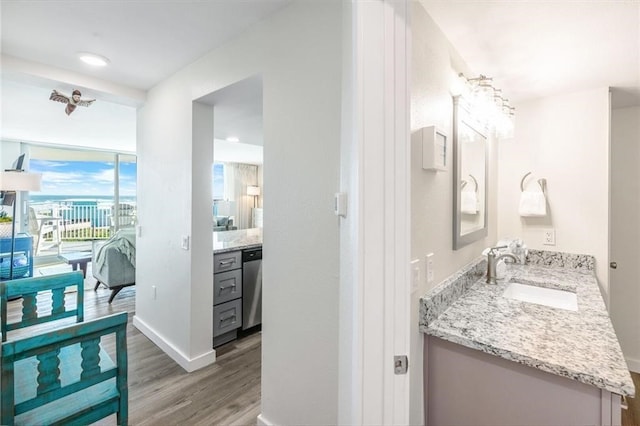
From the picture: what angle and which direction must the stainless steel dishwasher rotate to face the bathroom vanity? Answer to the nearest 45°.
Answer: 0° — it already faces it

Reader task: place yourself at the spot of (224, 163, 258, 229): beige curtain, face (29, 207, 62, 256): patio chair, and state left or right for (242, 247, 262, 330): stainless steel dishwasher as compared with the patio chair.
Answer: left

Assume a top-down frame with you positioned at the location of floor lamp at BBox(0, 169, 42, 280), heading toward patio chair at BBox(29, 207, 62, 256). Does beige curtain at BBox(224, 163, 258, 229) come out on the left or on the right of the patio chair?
right

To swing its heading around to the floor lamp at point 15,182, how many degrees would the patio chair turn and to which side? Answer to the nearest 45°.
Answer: approximately 90° to its right

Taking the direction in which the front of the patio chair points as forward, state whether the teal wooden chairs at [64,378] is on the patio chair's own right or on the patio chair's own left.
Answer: on the patio chair's own right

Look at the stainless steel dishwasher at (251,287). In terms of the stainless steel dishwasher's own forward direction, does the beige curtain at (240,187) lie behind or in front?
behind

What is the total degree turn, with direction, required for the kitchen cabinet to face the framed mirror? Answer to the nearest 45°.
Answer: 0° — it already faces it

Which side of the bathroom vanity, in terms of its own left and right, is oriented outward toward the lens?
right
